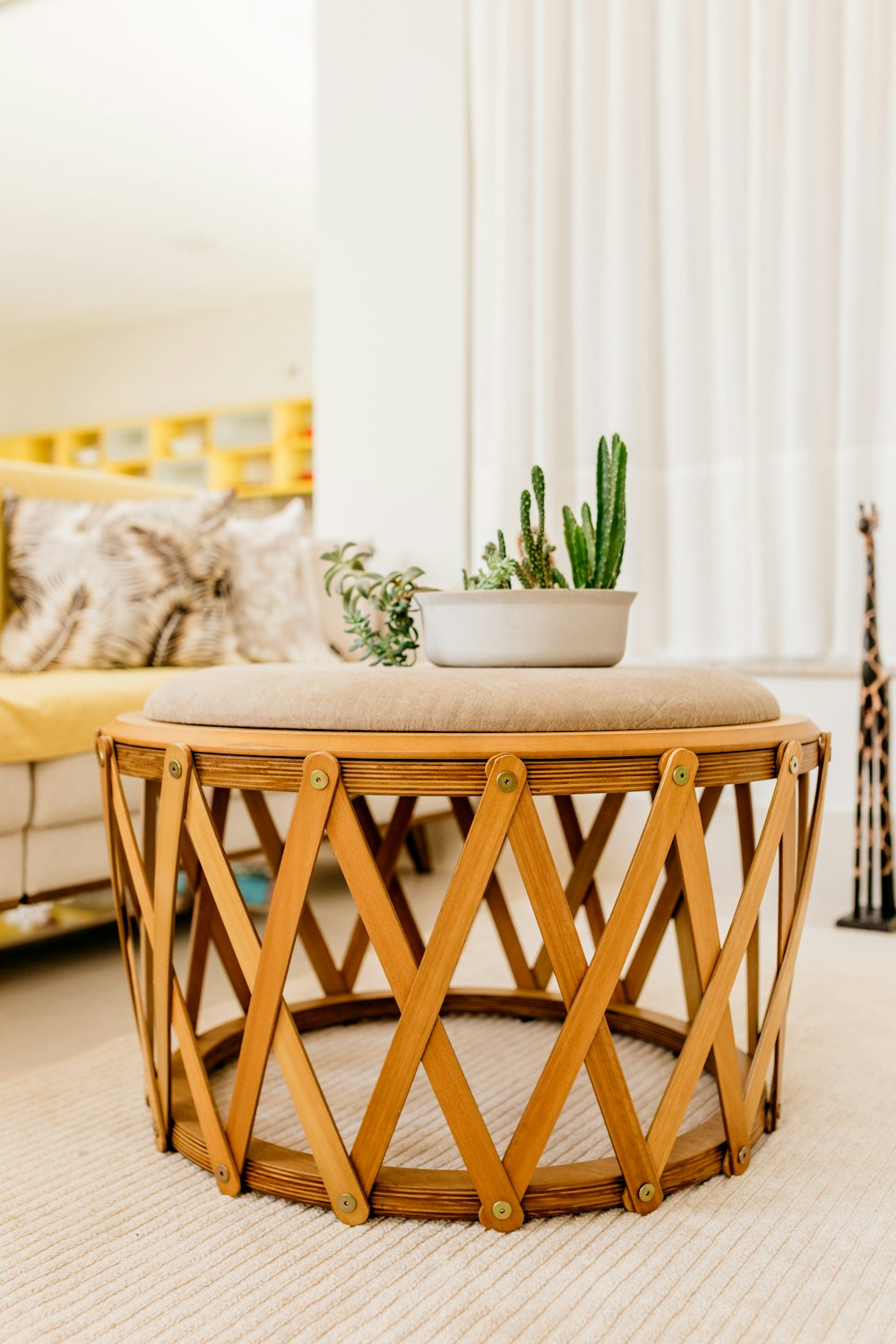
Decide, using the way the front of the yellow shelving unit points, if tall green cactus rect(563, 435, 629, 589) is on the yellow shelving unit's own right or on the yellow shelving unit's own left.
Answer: on the yellow shelving unit's own left

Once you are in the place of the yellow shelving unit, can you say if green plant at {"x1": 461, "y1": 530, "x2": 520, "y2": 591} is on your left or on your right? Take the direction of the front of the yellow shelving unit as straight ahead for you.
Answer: on your left

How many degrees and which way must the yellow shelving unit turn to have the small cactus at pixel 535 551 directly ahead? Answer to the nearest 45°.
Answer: approximately 45° to its left

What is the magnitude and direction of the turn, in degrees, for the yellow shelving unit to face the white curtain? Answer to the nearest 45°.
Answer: approximately 45° to its left

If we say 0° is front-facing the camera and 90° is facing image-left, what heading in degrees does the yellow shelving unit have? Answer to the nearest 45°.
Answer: approximately 45°

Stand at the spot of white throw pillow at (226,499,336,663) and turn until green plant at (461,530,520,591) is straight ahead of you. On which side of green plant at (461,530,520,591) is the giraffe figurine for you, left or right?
left

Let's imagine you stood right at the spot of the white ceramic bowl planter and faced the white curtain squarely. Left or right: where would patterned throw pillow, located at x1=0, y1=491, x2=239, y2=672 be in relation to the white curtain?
left

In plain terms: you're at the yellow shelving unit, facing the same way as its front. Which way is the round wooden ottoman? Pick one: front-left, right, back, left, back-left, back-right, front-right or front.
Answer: front-left

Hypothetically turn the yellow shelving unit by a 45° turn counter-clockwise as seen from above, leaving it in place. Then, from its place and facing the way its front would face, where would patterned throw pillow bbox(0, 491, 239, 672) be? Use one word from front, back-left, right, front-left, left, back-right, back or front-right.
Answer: front
